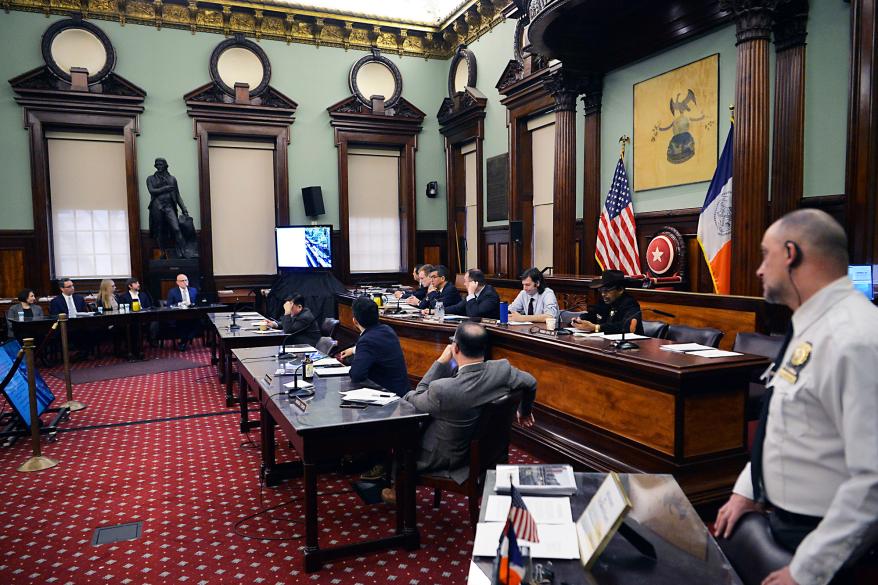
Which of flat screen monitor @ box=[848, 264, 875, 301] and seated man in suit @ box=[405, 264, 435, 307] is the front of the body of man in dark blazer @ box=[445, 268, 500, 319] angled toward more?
the seated man in suit

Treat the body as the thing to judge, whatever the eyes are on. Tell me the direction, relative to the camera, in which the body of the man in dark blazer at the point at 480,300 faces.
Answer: to the viewer's left

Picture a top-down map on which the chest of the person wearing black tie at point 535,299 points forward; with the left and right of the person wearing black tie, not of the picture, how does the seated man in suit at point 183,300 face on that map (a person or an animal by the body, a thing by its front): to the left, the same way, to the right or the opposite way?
to the left

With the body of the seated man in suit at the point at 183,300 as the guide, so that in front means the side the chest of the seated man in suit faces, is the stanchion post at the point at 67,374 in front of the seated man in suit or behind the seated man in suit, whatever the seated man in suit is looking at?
in front

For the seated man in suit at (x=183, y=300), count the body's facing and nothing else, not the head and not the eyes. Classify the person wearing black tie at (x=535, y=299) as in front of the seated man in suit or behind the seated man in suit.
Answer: in front

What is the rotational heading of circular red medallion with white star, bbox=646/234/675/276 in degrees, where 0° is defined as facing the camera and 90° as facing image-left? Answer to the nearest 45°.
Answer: approximately 45°

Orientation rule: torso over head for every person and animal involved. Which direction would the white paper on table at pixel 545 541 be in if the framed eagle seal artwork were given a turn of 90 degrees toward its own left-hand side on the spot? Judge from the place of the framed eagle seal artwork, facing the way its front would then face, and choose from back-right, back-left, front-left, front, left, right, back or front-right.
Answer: front-right

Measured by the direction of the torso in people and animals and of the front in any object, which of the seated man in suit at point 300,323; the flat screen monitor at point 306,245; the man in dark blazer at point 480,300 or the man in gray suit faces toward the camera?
the flat screen monitor

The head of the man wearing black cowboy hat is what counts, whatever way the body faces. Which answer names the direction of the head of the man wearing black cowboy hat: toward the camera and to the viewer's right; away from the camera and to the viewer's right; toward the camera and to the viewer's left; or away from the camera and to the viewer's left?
toward the camera and to the viewer's left

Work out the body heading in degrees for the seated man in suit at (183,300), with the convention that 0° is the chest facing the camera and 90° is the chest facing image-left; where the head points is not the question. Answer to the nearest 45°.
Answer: approximately 0°

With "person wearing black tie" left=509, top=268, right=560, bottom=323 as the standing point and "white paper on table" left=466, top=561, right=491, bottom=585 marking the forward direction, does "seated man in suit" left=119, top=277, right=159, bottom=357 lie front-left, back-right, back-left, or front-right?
back-right

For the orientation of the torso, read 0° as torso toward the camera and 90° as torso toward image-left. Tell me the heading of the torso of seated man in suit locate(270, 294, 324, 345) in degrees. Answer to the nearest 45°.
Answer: approximately 90°

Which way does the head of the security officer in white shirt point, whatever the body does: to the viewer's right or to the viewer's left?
to the viewer's left

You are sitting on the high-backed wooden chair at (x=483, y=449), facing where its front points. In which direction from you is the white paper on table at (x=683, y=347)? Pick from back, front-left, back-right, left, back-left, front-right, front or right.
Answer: right

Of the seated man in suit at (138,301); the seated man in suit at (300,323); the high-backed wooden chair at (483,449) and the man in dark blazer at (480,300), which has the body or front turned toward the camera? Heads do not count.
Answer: the seated man in suit at (138,301)

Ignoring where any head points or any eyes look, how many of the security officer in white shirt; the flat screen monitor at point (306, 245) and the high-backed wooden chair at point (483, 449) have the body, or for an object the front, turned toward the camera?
1

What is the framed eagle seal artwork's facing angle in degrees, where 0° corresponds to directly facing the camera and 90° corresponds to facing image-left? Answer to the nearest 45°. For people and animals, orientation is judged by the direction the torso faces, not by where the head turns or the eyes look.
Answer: approximately 45°
